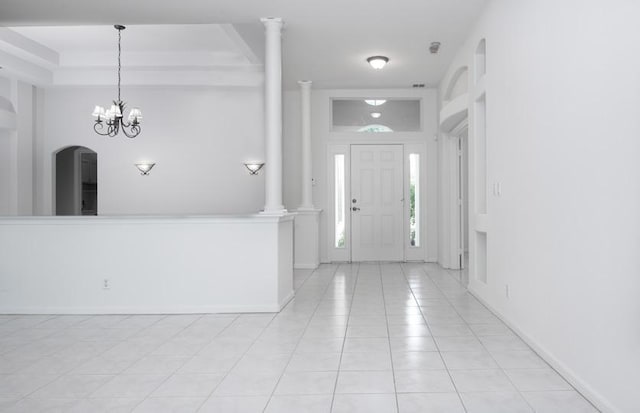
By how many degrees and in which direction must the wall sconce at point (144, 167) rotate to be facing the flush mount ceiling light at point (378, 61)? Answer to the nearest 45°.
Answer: approximately 45° to its left

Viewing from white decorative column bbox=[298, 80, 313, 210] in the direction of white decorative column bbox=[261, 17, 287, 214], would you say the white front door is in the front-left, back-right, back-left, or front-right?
back-left

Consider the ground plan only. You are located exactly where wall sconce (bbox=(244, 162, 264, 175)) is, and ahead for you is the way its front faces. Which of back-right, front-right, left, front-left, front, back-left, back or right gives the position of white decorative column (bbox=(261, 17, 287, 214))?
front

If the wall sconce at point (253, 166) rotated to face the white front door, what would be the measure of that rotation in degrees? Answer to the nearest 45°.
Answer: approximately 90° to its left

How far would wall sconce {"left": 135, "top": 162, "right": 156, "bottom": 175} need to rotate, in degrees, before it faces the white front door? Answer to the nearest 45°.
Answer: approximately 90° to its left

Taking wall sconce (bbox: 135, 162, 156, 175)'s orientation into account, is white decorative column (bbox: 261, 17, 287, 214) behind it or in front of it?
in front

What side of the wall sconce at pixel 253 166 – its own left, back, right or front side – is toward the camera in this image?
front

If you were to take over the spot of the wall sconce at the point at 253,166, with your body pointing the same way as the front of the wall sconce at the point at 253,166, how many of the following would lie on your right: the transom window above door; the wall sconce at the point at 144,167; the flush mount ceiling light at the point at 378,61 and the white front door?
1

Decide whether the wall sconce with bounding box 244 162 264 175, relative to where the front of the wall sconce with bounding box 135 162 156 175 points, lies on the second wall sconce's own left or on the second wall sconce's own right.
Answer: on the second wall sconce's own left

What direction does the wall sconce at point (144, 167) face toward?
toward the camera

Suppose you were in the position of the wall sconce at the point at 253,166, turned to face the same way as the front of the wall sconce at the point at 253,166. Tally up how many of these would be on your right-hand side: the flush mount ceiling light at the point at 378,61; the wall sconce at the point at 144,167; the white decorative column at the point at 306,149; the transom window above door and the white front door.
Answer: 1

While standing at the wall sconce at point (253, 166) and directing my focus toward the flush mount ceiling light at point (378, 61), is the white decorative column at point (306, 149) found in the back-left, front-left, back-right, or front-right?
front-left

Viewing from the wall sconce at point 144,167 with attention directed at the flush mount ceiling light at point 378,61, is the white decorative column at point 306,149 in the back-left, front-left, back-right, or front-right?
front-left

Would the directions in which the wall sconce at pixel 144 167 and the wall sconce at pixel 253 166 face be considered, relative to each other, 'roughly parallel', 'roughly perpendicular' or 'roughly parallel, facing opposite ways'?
roughly parallel

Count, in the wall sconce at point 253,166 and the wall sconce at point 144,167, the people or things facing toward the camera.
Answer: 2

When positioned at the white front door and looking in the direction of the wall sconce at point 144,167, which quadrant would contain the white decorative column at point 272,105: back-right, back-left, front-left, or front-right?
front-left

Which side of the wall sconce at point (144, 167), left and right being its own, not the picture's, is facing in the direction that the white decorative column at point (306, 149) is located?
left
